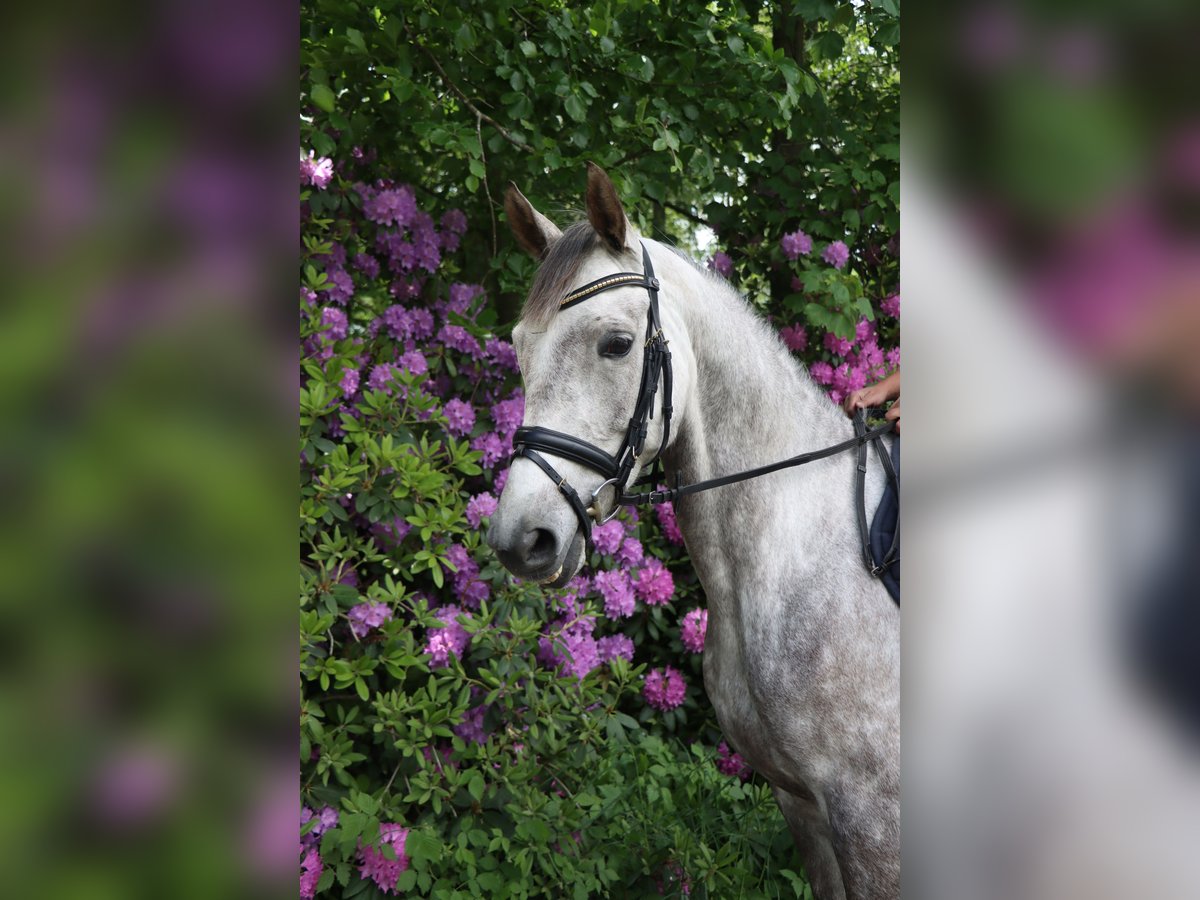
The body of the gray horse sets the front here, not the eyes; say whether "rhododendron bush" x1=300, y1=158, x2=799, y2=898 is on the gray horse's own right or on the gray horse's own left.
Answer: on the gray horse's own right

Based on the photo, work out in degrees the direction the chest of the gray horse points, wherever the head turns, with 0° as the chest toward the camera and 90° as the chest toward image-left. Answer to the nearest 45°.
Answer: approximately 45°
